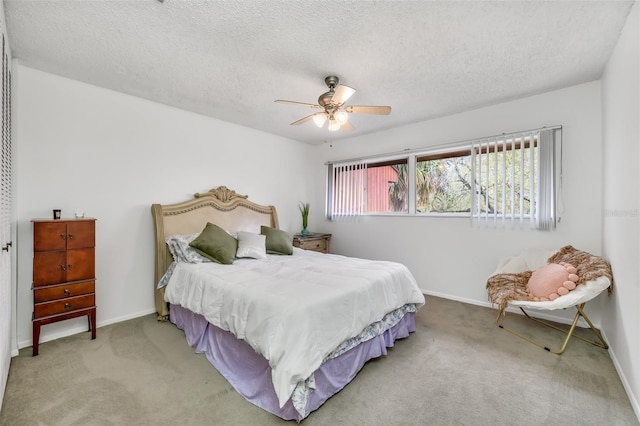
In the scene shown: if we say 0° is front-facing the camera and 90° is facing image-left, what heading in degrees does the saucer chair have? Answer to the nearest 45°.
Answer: approximately 45°

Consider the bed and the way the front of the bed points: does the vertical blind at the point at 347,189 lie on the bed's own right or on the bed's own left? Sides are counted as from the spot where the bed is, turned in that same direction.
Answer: on the bed's own left

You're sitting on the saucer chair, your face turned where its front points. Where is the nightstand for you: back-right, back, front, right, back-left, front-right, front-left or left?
front-right

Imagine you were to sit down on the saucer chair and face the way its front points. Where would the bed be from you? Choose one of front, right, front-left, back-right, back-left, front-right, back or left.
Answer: front

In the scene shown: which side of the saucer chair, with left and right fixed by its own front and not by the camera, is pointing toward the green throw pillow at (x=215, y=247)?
front

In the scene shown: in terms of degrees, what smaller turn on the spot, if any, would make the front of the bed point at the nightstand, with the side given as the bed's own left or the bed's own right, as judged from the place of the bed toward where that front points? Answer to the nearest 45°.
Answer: approximately 135° to the bed's own left

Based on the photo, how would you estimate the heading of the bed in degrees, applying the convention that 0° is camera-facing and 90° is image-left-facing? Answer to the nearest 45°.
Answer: approximately 315°

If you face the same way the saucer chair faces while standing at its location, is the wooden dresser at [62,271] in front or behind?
in front

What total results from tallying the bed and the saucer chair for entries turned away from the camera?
0

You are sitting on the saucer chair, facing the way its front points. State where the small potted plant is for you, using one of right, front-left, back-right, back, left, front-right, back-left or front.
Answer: front-right

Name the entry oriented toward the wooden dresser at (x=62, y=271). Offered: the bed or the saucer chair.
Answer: the saucer chair
